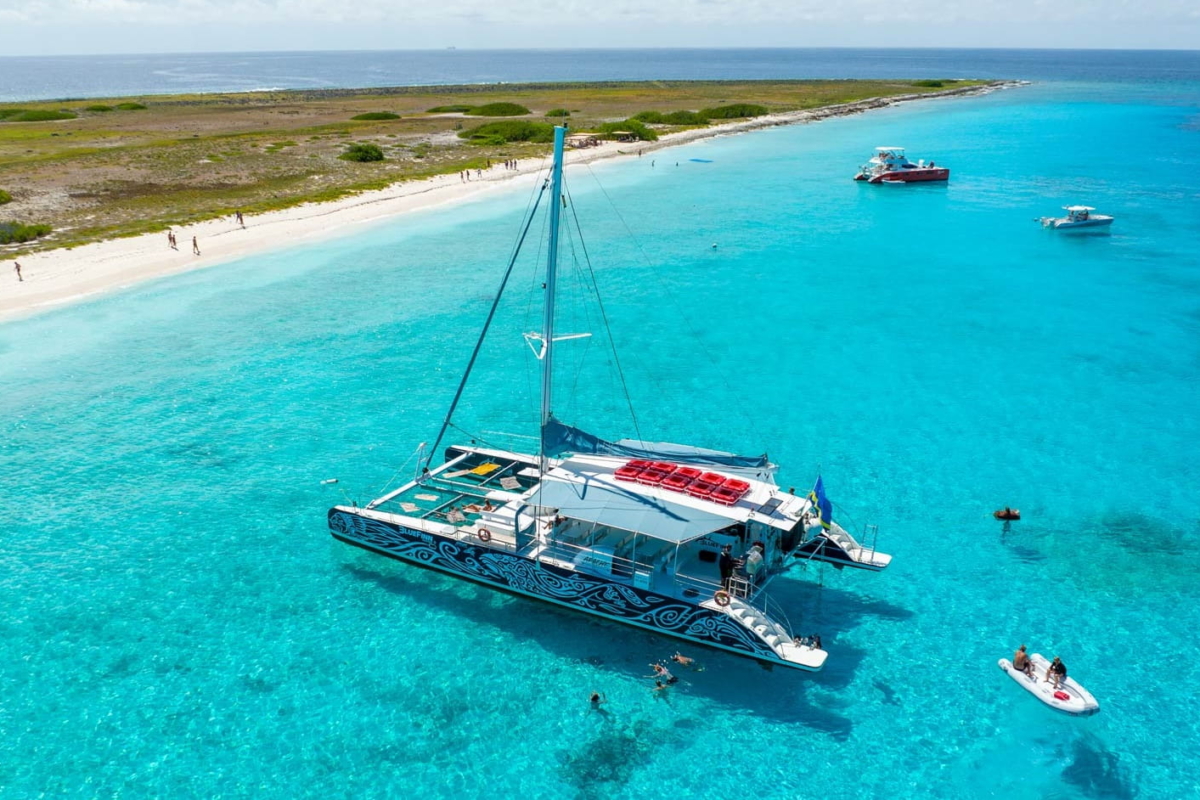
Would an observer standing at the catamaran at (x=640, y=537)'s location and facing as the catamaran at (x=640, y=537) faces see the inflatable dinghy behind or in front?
behind

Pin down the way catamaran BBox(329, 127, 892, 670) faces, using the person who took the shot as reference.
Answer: facing away from the viewer and to the left of the viewer

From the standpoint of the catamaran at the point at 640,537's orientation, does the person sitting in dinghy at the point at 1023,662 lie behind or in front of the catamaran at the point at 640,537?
behind

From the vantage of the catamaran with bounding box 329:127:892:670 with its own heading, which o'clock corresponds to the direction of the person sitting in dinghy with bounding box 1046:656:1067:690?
The person sitting in dinghy is roughly at 5 o'clock from the catamaran.
